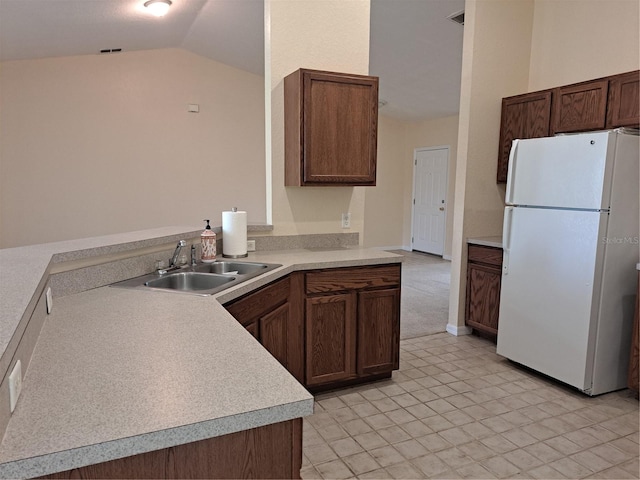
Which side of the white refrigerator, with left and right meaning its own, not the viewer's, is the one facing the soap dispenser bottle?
front

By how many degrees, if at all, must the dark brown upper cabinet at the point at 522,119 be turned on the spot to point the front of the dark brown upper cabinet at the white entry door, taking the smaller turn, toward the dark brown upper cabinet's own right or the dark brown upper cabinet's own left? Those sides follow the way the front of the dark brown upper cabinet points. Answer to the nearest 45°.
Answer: approximately 135° to the dark brown upper cabinet's own right

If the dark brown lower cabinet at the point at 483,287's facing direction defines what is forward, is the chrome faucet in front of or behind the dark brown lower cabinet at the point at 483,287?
in front

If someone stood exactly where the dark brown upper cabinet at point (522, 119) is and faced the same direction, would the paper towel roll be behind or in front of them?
in front

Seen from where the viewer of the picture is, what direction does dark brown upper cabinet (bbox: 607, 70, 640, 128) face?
facing the viewer and to the left of the viewer

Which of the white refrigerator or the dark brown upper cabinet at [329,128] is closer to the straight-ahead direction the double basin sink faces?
the white refrigerator

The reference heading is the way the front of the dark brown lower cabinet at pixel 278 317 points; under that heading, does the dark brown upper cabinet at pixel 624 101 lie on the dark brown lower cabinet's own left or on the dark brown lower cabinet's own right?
on the dark brown lower cabinet's own left

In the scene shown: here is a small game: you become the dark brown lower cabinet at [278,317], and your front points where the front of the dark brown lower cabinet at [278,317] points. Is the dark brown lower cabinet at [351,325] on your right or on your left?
on your left

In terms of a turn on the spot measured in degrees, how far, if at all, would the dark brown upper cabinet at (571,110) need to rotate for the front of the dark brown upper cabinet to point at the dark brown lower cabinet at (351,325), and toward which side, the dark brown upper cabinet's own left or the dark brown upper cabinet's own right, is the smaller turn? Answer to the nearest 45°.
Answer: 0° — it already faces it

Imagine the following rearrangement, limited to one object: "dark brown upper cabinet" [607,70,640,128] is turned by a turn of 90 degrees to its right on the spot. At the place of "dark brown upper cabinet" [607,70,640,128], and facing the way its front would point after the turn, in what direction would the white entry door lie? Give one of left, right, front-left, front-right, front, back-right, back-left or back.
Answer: front

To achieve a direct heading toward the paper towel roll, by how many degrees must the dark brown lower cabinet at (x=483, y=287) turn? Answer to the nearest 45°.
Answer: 0° — it already faces it

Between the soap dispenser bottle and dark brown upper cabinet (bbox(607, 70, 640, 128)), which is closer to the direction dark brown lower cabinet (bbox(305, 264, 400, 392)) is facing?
the dark brown upper cabinet

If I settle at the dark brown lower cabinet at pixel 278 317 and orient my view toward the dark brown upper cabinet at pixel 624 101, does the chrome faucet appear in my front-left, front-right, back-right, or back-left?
back-left

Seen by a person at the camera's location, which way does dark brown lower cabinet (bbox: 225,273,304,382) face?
facing the viewer and to the right of the viewer

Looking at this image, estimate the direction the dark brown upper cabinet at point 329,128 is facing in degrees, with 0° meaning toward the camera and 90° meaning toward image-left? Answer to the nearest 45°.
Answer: approximately 315°

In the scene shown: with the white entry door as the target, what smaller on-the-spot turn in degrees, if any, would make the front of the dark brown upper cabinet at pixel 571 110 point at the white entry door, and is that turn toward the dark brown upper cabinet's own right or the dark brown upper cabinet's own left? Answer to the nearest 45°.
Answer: approximately 90° to the dark brown upper cabinet's own right
